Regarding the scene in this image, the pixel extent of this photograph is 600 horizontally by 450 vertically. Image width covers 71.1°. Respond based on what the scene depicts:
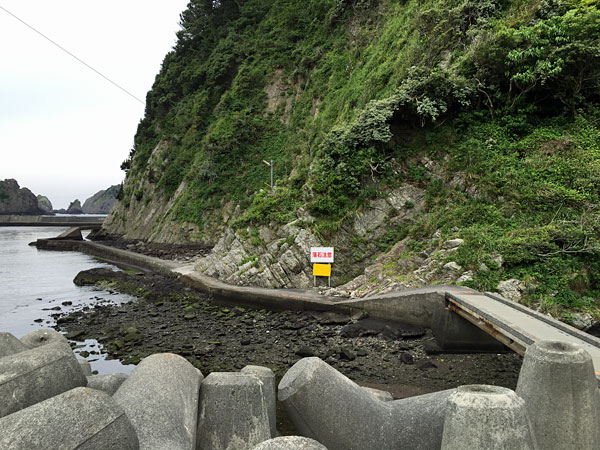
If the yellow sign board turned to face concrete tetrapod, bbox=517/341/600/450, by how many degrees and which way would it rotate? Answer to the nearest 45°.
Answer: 0° — it already faces it

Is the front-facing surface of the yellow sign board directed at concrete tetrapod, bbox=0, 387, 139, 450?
yes

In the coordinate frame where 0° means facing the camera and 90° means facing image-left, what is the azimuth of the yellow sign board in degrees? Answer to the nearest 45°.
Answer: approximately 0°

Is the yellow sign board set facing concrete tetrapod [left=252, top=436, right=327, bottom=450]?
yes

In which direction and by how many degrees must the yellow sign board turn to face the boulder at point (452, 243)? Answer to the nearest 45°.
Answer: approximately 45° to its left

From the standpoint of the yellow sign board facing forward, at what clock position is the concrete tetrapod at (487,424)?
The concrete tetrapod is roughly at 12 o'clock from the yellow sign board.
